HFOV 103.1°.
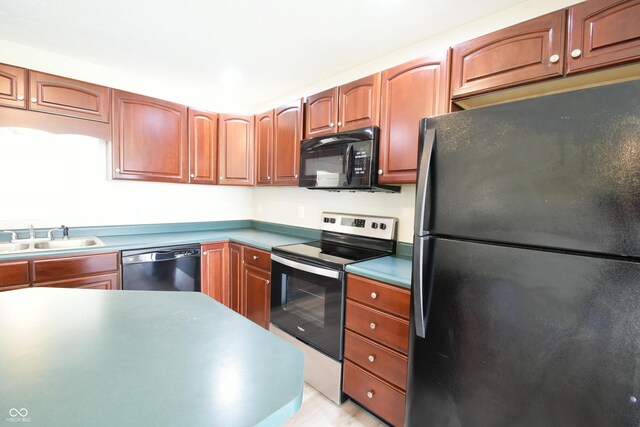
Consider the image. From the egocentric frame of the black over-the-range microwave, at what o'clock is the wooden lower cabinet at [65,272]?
The wooden lower cabinet is roughly at 1 o'clock from the black over-the-range microwave.

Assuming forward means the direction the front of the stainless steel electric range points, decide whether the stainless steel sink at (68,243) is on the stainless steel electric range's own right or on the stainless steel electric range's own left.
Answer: on the stainless steel electric range's own right

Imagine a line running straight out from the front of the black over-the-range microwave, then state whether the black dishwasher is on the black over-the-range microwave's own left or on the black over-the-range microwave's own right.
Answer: on the black over-the-range microwave's own right

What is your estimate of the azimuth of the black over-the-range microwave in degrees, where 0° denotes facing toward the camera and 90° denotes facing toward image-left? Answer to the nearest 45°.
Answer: approximately 45°
